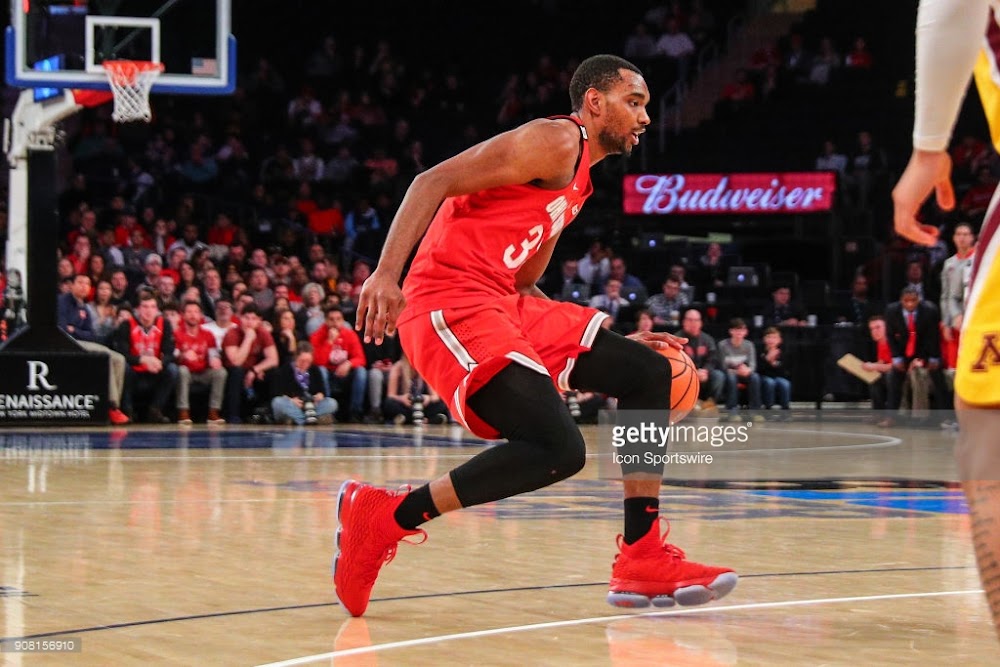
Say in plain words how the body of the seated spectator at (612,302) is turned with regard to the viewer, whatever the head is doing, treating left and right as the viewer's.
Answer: facing the viewer

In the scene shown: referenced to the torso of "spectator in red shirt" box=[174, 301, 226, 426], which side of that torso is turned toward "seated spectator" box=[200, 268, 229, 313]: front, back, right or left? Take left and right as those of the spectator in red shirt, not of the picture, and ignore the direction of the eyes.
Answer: back

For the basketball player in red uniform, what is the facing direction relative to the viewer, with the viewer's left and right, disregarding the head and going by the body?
facing to the right of the viewer

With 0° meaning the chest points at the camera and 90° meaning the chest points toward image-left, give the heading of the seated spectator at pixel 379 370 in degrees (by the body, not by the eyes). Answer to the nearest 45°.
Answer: approximately 0°

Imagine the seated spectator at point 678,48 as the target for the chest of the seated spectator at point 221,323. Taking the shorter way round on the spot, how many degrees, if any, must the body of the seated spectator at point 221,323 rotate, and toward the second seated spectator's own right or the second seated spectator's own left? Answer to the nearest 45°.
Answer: approximately 135° to the second seated spectator's own left

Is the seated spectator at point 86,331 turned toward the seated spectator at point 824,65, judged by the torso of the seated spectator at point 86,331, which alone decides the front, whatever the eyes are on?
no

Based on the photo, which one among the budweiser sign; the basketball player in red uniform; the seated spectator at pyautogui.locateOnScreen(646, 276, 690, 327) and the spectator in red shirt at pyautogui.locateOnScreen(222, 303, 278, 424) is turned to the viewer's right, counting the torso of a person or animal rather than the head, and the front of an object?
the basketball player in red uniform

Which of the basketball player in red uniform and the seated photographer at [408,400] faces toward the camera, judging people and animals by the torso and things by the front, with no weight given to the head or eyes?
the seated photographer

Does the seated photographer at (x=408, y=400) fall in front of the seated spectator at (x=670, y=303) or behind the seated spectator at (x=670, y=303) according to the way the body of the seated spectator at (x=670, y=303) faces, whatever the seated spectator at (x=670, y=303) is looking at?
in front

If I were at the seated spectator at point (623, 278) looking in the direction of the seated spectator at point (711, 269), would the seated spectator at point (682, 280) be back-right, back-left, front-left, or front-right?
front-right

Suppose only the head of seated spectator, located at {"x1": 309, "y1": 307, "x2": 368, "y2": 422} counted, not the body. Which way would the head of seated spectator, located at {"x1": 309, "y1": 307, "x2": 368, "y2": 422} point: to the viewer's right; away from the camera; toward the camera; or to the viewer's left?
toward the camera

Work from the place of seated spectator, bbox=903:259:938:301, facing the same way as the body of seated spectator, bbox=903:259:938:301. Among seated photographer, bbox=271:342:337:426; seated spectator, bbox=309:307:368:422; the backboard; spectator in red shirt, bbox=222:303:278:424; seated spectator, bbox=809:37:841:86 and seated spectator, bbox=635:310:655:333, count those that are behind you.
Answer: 1

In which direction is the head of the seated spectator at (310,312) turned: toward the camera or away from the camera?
toward the camera

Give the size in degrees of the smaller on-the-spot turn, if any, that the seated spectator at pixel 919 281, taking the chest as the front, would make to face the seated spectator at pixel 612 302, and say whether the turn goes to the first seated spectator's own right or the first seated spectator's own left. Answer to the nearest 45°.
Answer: approximately 90° to the first seated spectator's own right

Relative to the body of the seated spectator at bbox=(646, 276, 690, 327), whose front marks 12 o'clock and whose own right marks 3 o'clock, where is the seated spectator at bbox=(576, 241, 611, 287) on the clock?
the seated spectator at bbox=(576, 241, 611, 287) is roughly at 5 o'clock from the seated spectator at bbox=(646, 276, 690, 327).

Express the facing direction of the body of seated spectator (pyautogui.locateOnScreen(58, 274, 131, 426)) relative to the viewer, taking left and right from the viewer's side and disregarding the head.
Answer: facing the viewer and to the right of the viewer

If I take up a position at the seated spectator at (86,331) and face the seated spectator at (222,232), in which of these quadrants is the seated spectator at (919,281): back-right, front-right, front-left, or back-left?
front-right
